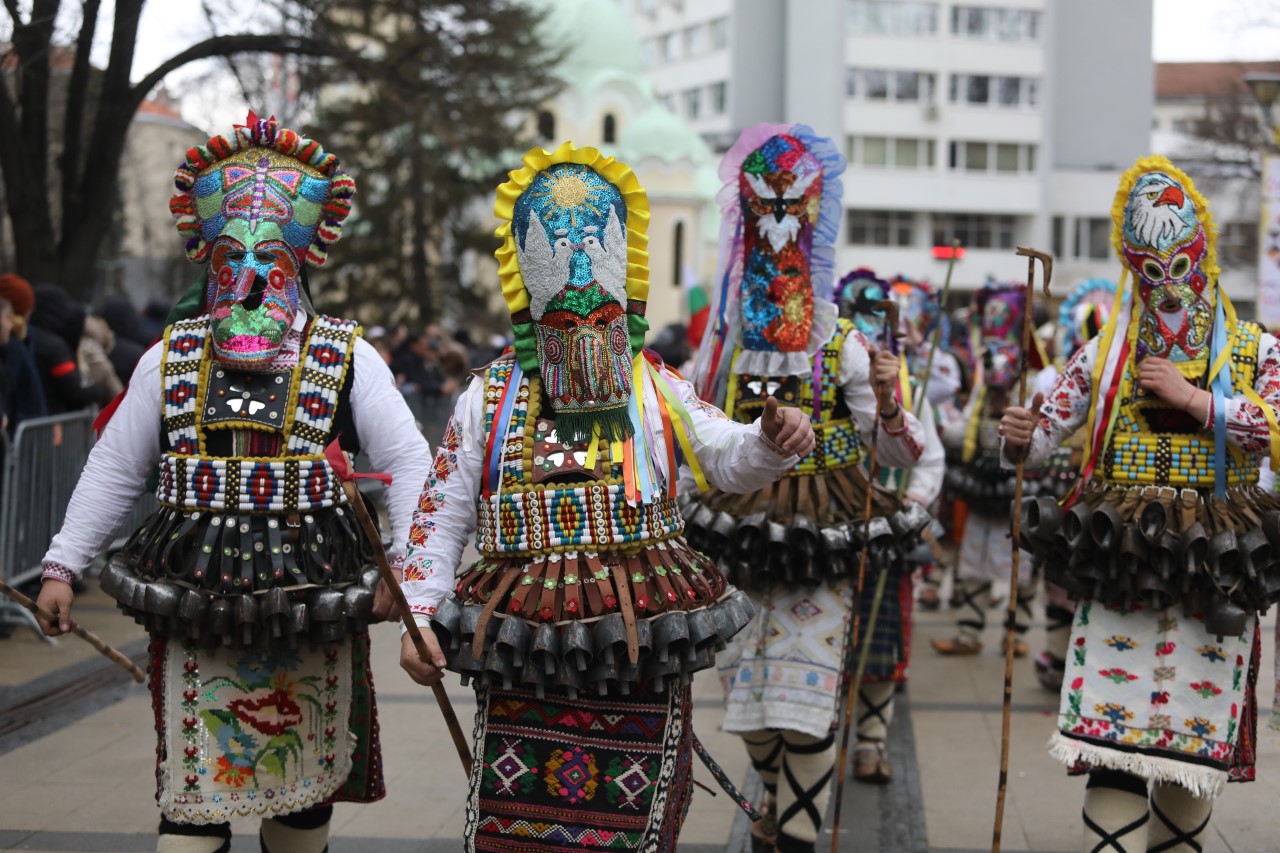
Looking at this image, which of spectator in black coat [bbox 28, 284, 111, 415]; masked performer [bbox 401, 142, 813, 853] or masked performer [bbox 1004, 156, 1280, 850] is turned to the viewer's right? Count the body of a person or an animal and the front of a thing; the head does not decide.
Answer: the spectator in black coat

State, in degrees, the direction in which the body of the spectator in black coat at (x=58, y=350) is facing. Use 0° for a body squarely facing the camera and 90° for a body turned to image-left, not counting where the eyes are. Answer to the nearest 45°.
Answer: approximately 270°

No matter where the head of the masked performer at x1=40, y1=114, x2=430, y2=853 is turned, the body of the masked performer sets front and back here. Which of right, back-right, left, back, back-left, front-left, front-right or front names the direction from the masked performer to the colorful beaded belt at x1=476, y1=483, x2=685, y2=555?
front-left

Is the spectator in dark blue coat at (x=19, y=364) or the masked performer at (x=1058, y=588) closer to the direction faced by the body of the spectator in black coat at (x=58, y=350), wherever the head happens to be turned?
the masked performer

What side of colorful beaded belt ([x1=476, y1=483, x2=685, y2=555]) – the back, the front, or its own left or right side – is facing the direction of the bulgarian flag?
back

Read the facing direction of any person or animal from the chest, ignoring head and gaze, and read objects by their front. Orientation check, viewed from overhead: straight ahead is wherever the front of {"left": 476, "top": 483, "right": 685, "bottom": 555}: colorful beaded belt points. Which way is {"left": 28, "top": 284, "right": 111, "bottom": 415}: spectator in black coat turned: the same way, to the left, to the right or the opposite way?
to the left
